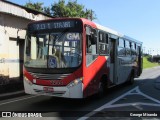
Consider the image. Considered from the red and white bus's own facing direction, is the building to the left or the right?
on its right

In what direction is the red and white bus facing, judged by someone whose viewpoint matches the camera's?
facing the viewer and to the left of the viewer
